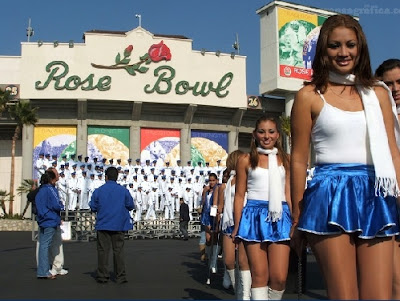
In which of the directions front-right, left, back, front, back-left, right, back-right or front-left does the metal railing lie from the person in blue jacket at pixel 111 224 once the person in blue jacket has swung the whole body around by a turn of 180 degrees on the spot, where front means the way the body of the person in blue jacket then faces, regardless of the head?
back

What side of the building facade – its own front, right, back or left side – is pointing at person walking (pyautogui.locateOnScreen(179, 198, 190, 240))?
front

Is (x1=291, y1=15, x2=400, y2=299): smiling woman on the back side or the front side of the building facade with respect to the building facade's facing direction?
on the front side

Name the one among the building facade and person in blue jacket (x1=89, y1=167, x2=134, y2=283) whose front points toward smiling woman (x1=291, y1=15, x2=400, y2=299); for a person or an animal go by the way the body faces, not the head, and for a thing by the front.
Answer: the building facade

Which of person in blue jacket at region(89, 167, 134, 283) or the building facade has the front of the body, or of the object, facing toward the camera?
the building facade

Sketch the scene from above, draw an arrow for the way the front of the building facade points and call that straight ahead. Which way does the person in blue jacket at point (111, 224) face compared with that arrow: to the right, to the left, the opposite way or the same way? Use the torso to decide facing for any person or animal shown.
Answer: the opposite way

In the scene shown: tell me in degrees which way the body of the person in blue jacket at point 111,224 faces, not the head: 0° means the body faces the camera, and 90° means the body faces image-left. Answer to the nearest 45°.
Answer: approximately 180°

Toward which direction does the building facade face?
toward the camera

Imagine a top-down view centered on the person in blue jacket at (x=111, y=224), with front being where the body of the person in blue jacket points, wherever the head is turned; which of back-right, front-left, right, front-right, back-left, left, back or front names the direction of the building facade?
front

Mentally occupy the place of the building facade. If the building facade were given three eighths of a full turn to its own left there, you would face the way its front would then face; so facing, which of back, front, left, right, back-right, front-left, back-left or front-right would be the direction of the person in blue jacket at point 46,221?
back-right

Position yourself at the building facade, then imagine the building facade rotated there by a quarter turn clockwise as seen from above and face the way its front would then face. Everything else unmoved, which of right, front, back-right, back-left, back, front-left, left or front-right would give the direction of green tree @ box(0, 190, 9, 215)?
front

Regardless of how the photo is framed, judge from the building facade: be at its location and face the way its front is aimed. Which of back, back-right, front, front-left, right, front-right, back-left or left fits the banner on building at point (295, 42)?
left

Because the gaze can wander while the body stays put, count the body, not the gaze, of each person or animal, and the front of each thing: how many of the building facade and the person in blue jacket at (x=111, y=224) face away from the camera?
1

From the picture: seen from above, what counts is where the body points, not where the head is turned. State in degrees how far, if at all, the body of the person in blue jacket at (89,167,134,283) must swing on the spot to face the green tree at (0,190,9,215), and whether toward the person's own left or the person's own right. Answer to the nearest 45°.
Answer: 0° — they already face it

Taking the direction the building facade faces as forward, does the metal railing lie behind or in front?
in front

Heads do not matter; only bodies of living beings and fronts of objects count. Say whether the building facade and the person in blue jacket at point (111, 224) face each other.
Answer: yes

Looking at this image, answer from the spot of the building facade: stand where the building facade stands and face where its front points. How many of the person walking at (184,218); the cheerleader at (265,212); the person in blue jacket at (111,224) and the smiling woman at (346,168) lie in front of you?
4
